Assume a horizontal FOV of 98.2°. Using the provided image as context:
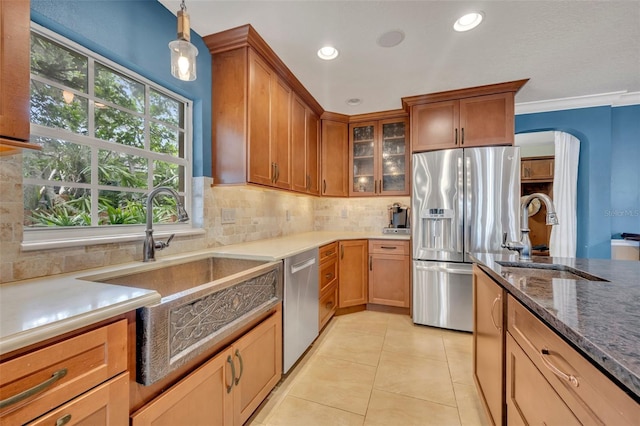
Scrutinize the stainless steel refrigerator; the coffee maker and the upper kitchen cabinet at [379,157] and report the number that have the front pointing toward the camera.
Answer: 3

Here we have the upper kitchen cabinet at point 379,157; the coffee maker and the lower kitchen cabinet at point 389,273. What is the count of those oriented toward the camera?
3

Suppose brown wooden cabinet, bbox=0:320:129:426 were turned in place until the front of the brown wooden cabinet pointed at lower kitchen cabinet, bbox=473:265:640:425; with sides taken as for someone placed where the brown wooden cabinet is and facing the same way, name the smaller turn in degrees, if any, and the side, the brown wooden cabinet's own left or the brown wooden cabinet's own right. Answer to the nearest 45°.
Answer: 0° — it already faces it

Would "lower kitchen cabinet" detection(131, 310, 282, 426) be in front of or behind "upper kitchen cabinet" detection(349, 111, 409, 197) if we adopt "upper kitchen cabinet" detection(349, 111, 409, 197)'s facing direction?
in front

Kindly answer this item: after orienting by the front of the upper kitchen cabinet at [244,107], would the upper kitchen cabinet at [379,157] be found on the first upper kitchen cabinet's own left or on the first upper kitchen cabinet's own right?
on the first upper kitchen cabinet's own left

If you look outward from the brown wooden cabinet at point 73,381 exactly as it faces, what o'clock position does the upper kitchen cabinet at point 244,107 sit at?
The upper kitchen cabinet is roughly at 9 o'clock from the brown wooden cabinet.

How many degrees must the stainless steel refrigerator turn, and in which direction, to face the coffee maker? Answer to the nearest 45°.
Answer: approximately 135° to its right

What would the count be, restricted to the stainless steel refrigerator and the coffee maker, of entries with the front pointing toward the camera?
2

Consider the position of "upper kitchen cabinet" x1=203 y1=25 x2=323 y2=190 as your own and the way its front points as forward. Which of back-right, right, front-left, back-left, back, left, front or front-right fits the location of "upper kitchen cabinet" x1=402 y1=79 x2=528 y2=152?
front-left

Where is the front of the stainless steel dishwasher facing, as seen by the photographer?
facing the viewer and to the right of the viewer
